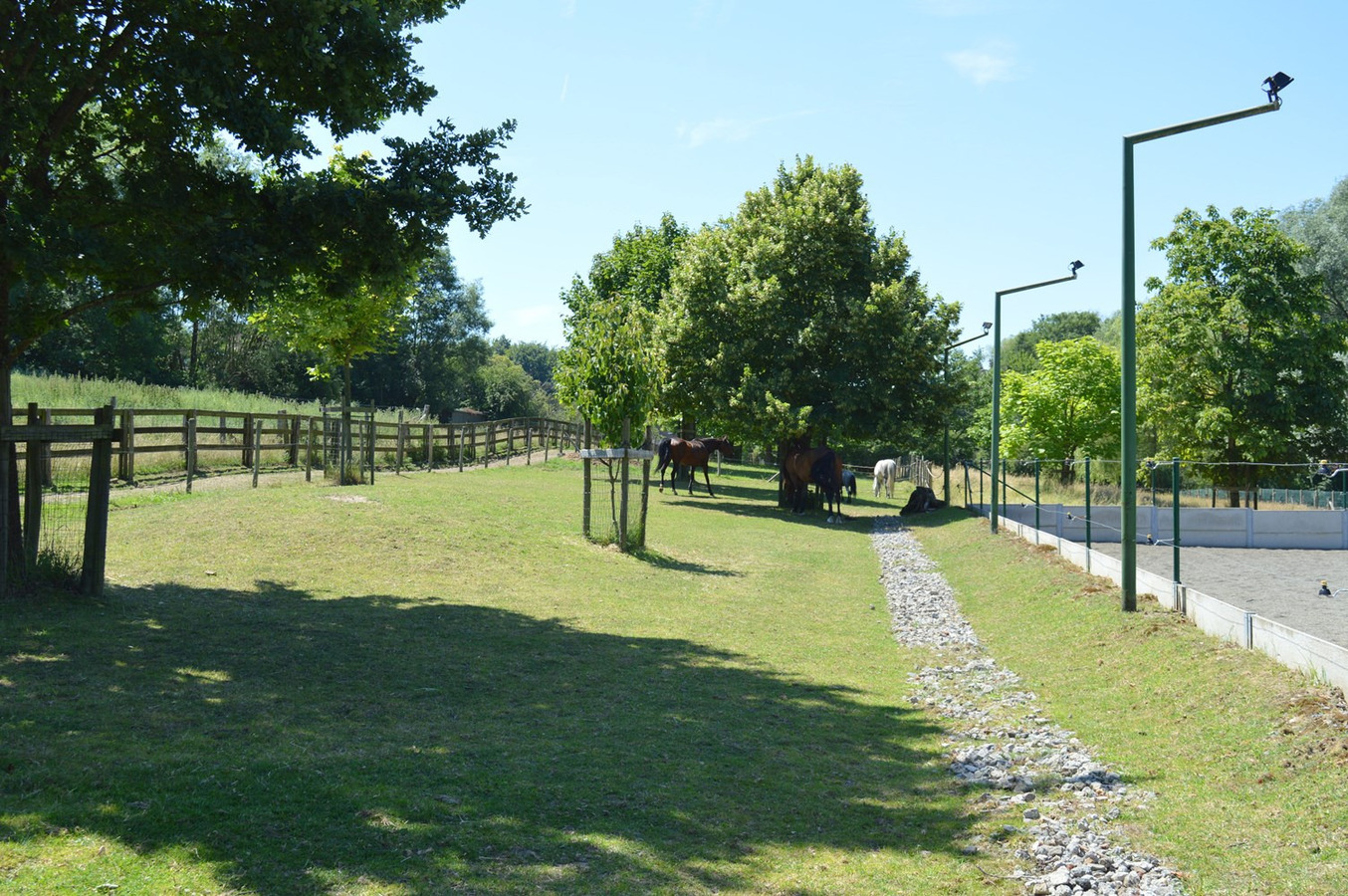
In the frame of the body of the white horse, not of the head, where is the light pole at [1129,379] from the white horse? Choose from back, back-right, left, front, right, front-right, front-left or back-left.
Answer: back

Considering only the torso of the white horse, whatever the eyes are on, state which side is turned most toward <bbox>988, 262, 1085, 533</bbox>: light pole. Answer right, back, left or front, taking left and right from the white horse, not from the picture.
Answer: back

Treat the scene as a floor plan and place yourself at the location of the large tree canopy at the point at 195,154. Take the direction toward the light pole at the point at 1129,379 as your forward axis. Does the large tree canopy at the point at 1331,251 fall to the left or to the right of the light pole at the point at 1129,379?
left

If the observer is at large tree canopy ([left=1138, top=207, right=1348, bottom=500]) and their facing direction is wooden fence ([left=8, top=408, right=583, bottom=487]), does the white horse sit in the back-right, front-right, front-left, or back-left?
front-right

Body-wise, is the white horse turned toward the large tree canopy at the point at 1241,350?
no

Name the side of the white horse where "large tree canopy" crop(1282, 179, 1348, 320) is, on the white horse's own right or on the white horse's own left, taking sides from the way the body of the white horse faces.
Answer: on the white horse's own right

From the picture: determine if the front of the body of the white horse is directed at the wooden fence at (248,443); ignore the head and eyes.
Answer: no

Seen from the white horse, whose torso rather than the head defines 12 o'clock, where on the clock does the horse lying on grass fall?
The horse lying on grass is roughly at 6 o'clock from the white horse.
